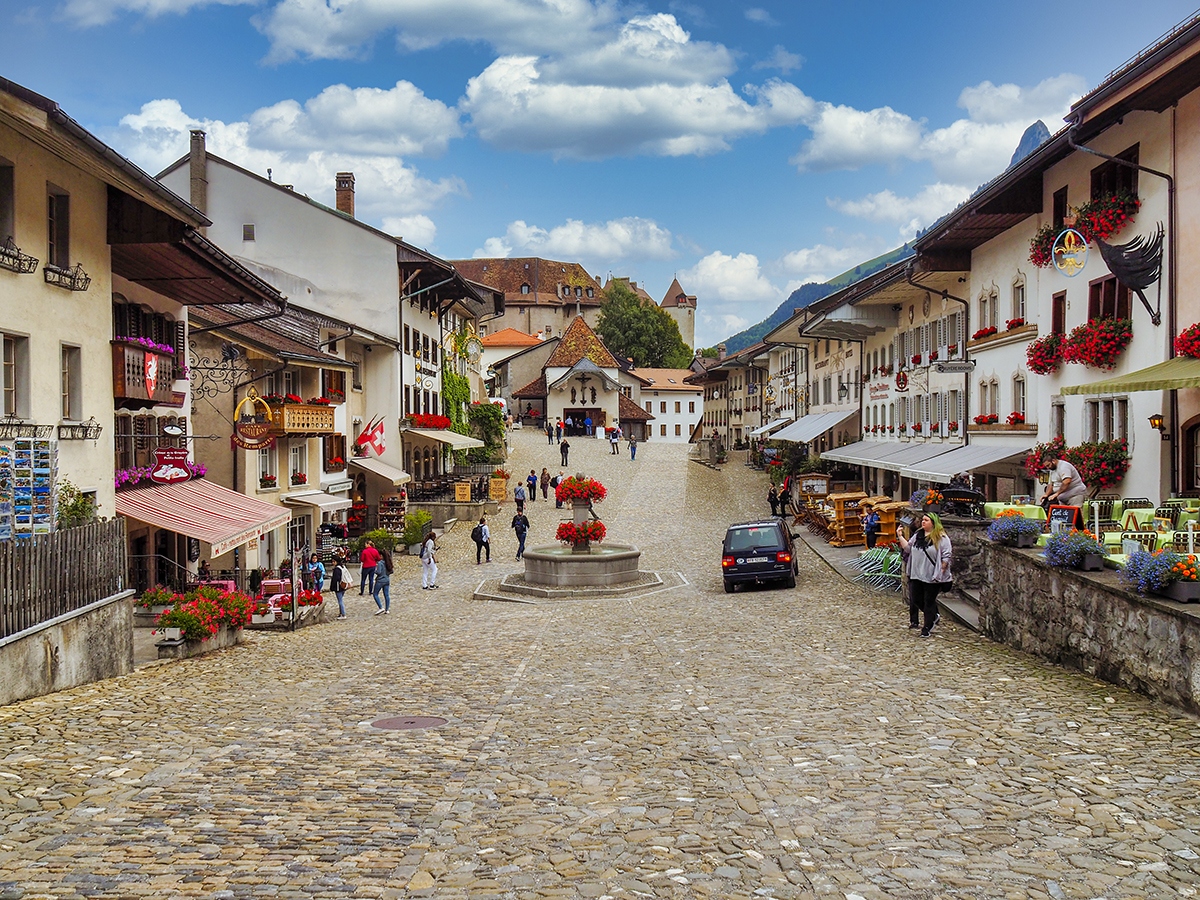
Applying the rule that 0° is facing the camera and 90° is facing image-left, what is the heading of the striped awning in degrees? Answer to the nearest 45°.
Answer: approximately 315°

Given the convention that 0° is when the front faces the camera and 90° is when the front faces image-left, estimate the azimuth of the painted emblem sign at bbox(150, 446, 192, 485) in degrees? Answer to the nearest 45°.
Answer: approximately 0°
